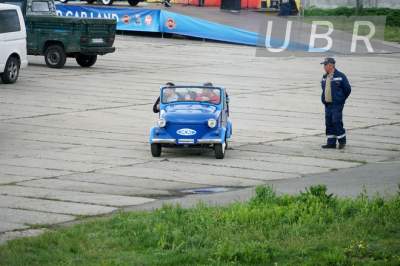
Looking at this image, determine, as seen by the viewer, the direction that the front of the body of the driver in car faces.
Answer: toward the camera

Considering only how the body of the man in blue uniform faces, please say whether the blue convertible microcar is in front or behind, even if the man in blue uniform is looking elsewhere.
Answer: in front

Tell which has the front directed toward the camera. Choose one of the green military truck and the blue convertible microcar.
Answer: the blue convertible microcar

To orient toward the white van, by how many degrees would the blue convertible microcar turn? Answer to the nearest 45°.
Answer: approximately 135° to its right

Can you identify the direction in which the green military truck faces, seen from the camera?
facing away from the viewer and to the left of the viewer

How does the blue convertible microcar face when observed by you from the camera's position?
facing the viewer

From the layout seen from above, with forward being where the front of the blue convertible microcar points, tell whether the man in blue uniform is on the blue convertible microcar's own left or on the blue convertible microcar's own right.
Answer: on the blue convertible microcar's own left

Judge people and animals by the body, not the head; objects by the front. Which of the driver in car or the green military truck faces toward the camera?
the driver in car

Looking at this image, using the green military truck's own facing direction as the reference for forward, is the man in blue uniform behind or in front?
behind

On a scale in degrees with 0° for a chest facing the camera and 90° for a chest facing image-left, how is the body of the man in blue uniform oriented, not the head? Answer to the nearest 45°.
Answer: approximately 45°
